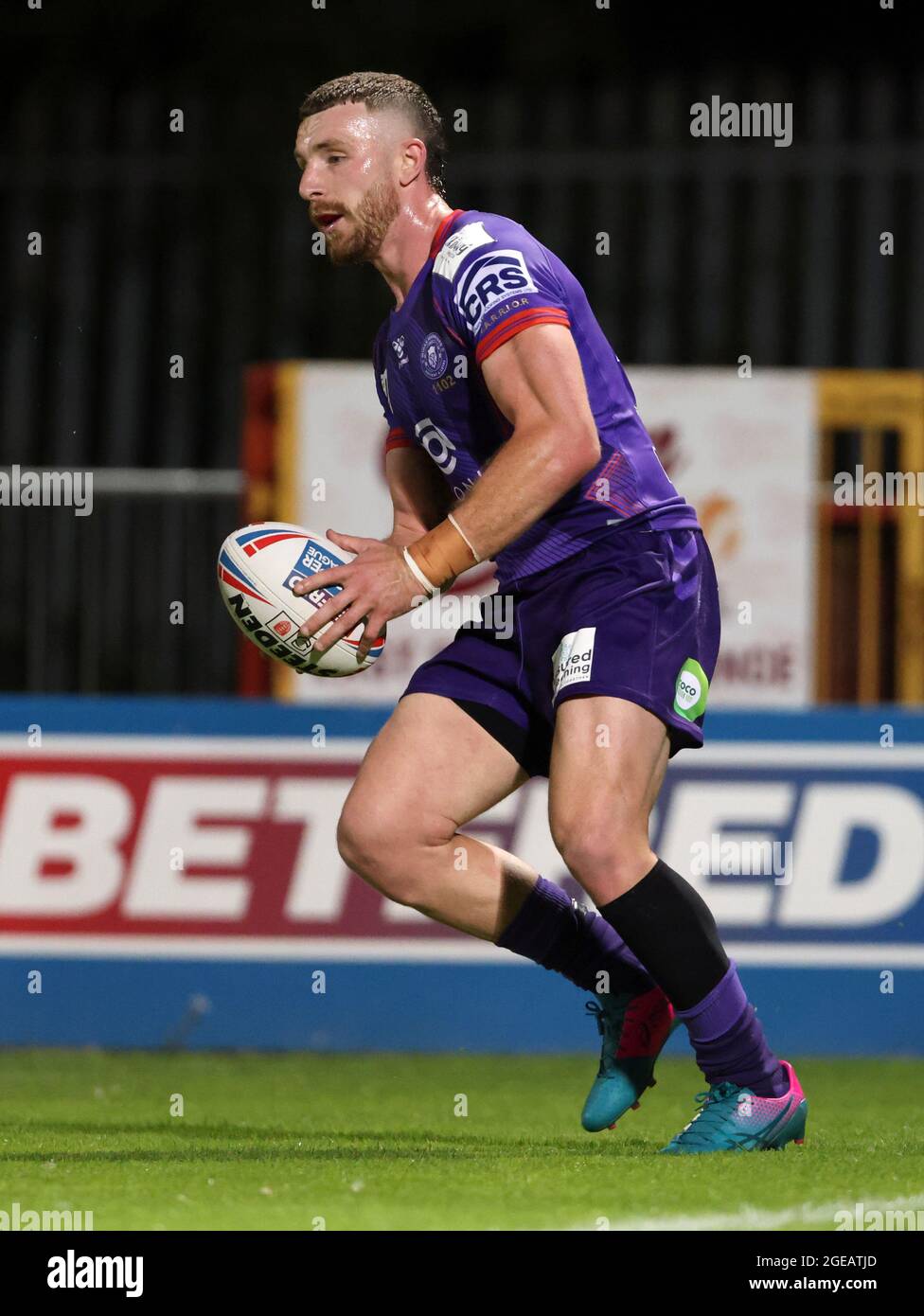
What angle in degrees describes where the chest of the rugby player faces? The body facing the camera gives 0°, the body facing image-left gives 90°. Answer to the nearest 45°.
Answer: approximately 45°

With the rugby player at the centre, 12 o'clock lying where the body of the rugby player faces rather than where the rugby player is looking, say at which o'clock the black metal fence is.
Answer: The black metal fence is roughly at 4 o'clock from the rugby player.
